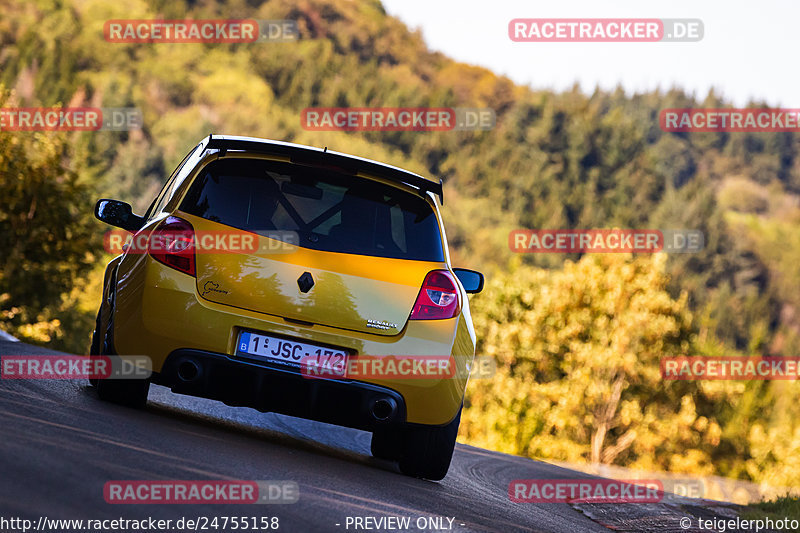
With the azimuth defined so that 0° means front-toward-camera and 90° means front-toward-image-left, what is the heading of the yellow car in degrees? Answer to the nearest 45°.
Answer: approximately 180°
